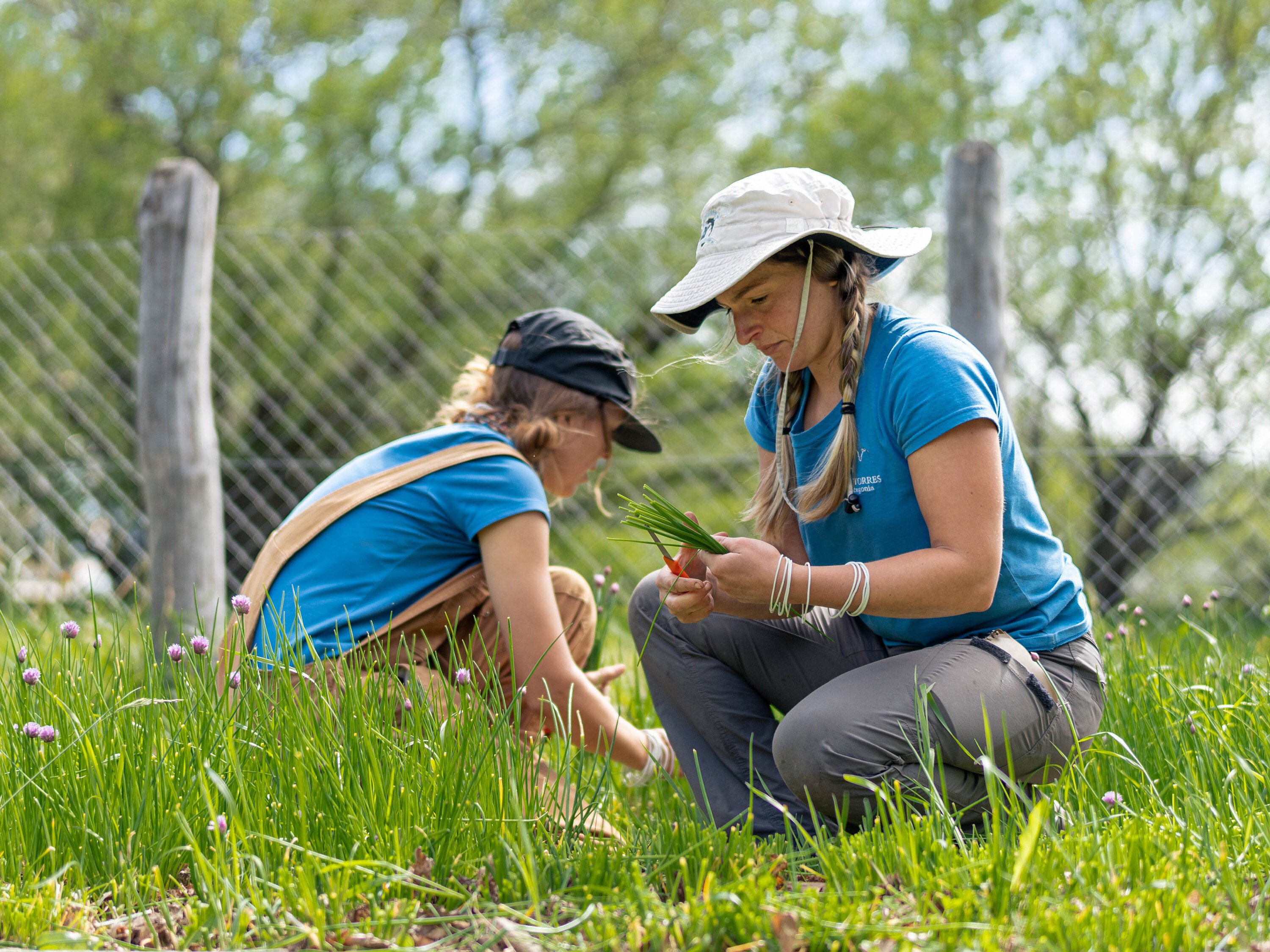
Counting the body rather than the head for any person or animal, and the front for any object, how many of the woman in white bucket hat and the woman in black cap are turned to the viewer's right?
1

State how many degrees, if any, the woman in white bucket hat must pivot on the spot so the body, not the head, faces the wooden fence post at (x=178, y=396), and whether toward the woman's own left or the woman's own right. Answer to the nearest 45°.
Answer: approximately 90° to the woman's own right

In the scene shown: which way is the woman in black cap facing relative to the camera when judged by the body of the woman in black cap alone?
to the viewer's right

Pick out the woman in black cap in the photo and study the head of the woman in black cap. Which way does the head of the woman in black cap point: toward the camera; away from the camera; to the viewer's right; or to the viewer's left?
to the viewer's right

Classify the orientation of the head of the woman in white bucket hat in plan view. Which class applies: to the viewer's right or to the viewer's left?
to the viewer's left
